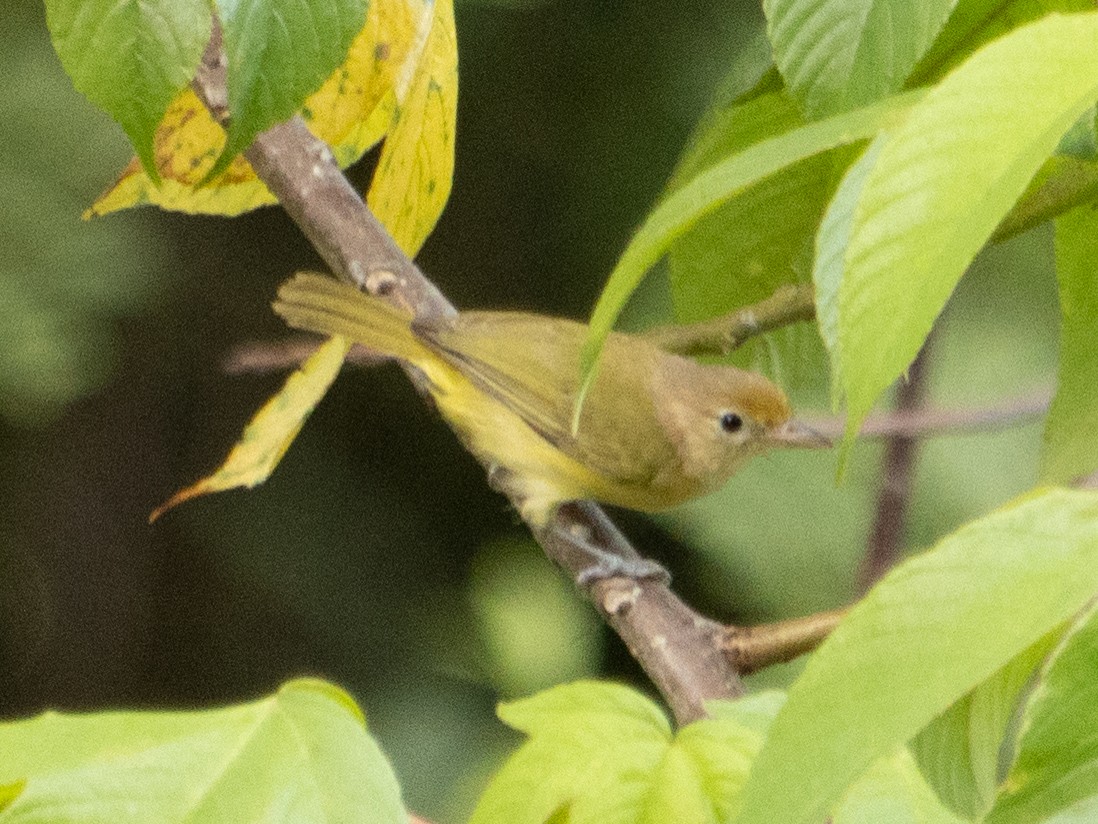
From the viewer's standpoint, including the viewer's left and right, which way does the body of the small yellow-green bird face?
facing to the right of the viewer

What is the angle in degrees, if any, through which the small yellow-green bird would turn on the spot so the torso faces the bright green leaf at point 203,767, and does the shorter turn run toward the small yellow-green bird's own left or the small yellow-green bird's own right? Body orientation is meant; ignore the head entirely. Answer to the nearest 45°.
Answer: approximately 90° to the small yellow-green bird's own right

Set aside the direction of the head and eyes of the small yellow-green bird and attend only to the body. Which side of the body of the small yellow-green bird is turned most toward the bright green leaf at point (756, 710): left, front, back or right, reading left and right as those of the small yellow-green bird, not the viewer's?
right

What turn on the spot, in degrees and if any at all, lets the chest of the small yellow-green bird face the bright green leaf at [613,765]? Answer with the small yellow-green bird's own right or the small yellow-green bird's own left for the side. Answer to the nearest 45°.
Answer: approximately 90° to the small yellow-green bird's own right
